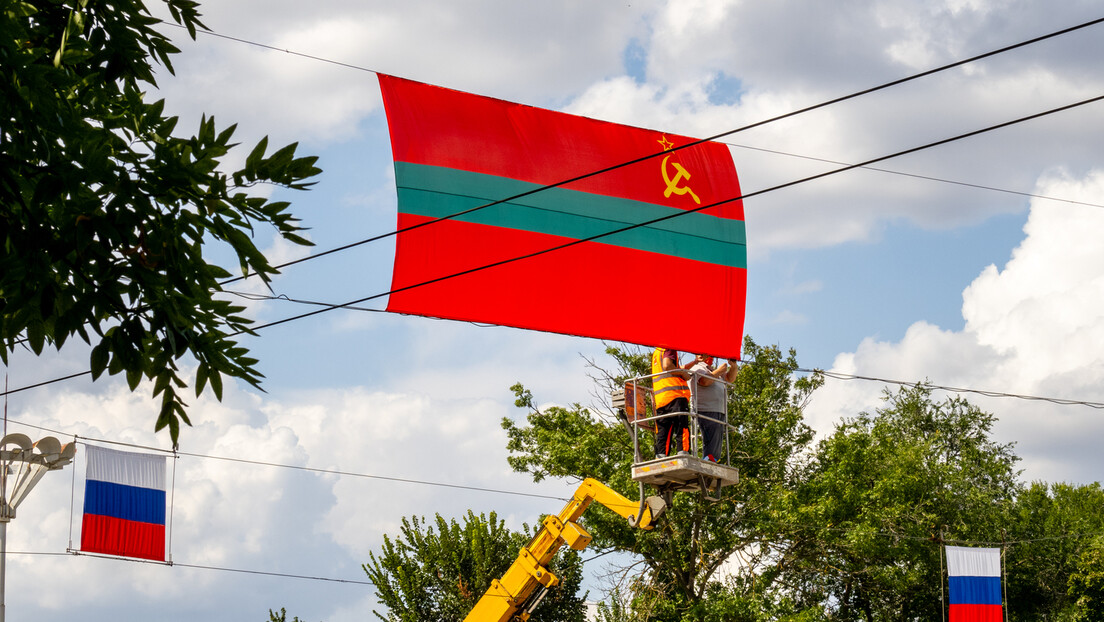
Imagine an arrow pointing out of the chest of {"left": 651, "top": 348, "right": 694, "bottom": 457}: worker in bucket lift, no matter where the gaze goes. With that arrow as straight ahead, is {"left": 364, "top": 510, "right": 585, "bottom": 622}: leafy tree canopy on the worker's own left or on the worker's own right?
on the worker's own left
